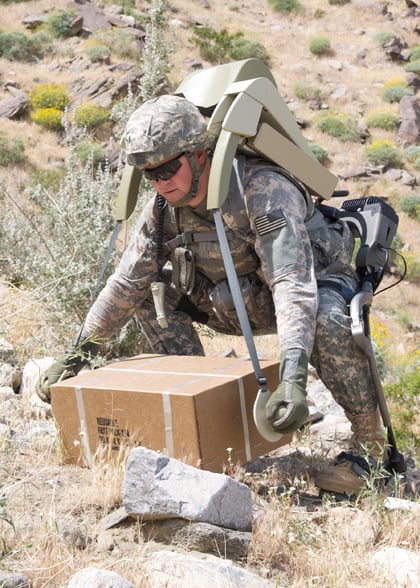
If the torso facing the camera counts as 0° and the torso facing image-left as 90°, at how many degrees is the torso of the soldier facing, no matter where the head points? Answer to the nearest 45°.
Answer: approximately 45°

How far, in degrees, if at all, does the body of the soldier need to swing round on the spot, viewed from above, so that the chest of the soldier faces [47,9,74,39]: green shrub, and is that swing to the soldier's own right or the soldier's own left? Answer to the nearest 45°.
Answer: approximately 135° to the soldier's own right

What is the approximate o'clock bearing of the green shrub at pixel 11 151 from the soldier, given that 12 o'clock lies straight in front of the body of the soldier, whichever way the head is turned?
The green shrub is roughly at 4 o'clock from the soldier.

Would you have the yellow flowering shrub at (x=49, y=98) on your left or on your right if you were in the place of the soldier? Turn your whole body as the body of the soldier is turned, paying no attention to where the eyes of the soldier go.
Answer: on your right

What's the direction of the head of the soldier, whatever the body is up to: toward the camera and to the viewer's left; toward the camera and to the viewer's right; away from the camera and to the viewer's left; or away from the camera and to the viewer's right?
toward the camera and to the viewer's left

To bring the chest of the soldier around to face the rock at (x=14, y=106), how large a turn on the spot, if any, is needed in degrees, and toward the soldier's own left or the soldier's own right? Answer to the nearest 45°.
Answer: approximately 135° to the soldier's own right

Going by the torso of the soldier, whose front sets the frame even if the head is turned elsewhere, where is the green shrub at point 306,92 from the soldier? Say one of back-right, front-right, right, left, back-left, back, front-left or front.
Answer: back-right

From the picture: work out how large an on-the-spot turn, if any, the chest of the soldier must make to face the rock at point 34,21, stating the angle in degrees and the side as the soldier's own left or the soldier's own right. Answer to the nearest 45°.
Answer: approximately 135° to the soldier's own right
